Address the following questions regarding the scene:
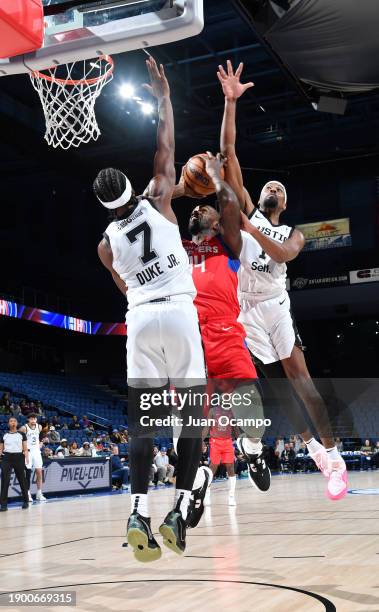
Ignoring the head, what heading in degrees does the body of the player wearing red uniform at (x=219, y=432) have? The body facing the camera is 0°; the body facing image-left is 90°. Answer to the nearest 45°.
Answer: approximately 0°

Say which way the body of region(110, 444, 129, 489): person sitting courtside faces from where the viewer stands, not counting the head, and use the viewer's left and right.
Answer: facing the viewer and to the right of the viewer

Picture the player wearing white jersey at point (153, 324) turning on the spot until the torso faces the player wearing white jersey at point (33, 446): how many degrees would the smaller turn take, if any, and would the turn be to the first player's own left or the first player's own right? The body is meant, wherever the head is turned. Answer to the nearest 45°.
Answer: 0° — they already face them

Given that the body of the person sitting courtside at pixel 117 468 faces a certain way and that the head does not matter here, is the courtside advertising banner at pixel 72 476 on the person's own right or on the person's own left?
on the person's own right

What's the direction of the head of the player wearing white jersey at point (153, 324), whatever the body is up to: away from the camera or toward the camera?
away from the camera

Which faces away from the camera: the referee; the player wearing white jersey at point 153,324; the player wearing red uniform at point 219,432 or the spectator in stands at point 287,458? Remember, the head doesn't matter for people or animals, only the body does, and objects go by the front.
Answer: the player wearing white jersey

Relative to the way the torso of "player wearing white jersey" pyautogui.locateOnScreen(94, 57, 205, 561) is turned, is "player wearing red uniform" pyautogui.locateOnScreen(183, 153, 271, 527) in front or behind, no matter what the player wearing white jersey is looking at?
in front

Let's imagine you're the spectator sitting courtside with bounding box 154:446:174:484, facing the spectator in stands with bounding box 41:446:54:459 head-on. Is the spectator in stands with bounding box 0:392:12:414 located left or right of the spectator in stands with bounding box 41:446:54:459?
right

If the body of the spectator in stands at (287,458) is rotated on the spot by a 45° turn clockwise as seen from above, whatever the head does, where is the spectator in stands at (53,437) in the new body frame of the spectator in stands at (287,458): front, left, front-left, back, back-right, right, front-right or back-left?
front

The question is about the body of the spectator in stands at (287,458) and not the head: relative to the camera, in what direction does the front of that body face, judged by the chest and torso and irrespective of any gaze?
toward the camera

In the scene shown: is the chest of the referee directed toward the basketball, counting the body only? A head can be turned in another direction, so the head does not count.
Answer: yes

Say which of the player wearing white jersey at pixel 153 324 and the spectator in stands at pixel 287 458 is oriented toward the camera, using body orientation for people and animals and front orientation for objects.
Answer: the spectator in stands

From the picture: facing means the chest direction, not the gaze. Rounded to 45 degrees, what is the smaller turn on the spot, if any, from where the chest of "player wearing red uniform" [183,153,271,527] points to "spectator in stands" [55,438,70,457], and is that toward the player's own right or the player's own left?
approximately 135° to the player's own right
